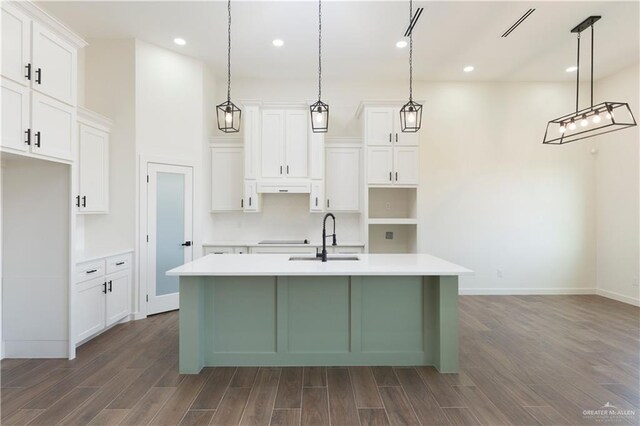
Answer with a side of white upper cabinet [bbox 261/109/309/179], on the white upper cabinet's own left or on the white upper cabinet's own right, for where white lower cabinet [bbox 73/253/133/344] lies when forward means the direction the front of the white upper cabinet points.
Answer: on the white upper cabinet's own right

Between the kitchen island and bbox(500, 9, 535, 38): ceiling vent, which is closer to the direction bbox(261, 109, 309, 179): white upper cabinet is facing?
the kitchen island

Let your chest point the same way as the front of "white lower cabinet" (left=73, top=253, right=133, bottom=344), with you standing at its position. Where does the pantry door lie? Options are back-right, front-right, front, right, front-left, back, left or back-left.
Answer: left

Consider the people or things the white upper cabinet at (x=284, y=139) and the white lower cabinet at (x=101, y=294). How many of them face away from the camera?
0

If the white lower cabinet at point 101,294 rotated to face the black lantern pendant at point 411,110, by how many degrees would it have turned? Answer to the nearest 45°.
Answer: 0° — it already faces it

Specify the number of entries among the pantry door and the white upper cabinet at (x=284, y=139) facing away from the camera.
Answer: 0

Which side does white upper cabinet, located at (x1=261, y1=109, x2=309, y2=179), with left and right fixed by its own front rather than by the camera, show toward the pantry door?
right

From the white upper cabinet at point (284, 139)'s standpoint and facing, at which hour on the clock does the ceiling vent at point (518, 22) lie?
The ceiling vent is roughly at 10 o'clock from the white upper cabinet.

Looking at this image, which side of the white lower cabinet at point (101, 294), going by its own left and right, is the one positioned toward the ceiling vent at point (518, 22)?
front

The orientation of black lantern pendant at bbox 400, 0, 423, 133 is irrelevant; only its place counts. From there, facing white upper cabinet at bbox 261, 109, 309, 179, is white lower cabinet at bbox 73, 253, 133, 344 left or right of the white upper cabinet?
left

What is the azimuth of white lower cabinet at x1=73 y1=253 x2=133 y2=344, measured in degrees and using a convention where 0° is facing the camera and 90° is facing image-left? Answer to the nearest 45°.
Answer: approximately 315°

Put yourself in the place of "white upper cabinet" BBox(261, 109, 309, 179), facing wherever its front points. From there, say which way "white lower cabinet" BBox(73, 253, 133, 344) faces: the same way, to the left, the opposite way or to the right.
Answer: to the left

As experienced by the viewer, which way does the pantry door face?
facing the viewer and to the right of the viewer

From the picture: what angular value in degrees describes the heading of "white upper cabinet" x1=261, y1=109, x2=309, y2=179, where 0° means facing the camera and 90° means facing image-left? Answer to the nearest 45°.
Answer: approximately 0°
